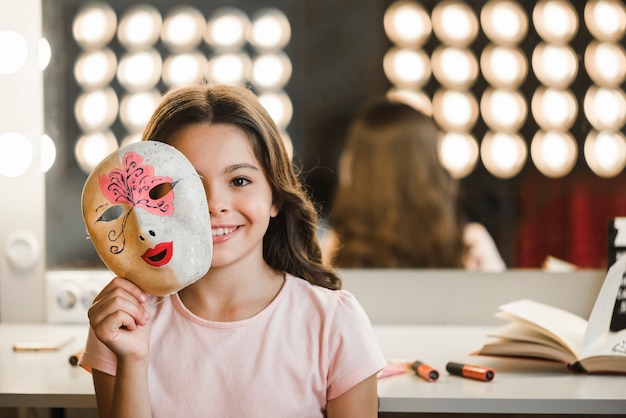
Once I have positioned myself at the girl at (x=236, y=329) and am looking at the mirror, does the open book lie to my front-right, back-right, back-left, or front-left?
front-right

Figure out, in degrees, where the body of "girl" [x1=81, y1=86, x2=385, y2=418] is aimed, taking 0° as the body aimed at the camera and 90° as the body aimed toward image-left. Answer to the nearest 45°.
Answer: approximately 0°

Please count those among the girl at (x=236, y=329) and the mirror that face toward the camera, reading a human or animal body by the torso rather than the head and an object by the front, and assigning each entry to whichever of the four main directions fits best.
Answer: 2

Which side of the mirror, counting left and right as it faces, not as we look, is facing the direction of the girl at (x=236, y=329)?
front

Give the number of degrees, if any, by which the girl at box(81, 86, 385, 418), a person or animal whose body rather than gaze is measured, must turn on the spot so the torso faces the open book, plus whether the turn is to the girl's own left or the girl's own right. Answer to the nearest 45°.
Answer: approximately 90° to the girl's own left

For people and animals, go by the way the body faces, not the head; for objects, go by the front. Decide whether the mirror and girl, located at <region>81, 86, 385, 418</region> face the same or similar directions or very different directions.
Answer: same or similar directions

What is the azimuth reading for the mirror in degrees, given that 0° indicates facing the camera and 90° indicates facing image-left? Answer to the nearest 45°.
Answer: approximately 0°

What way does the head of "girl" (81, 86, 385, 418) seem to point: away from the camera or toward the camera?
toward the camera

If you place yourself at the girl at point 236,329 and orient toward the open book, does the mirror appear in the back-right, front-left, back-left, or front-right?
front-left
